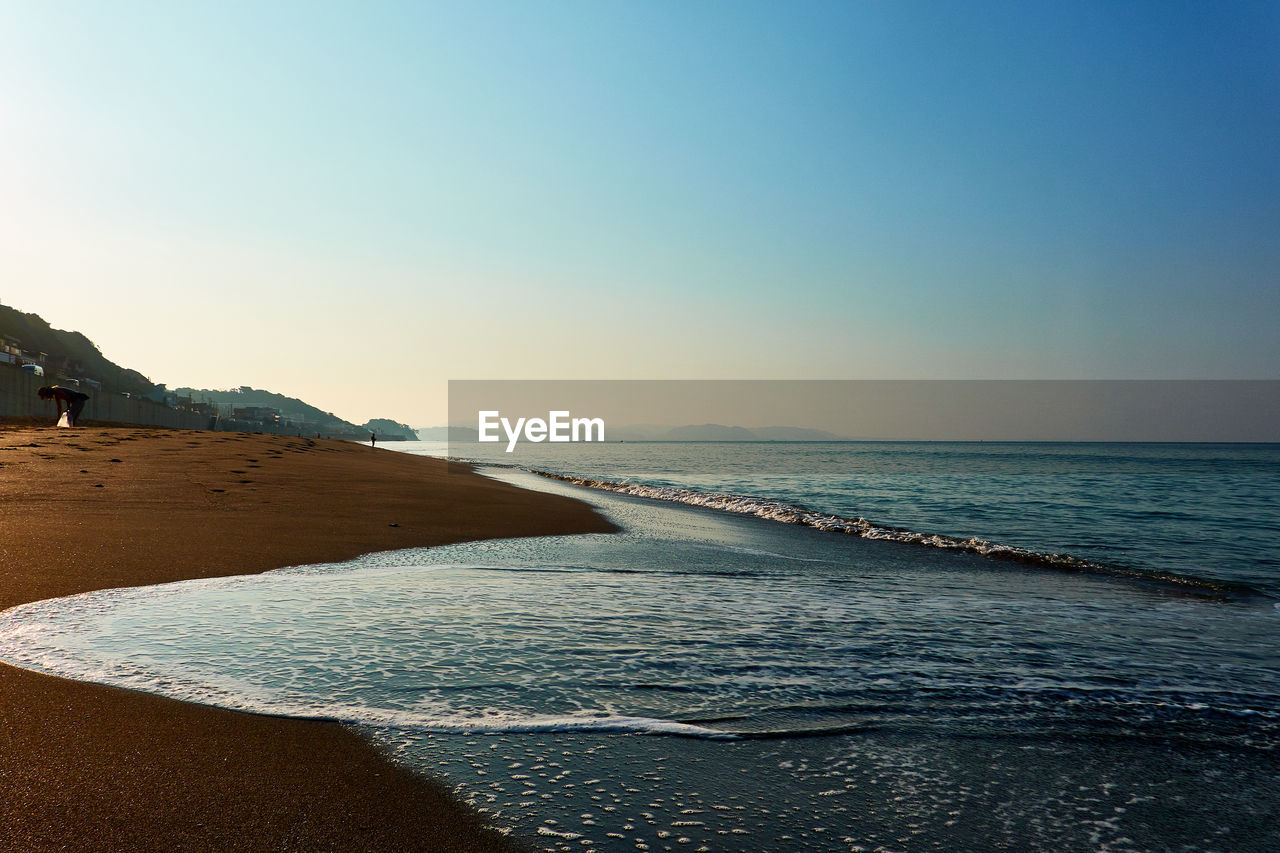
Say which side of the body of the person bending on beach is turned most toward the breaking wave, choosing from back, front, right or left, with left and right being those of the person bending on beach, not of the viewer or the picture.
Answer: left

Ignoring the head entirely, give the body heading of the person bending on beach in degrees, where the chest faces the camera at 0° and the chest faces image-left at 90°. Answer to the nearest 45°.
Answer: approximately 90°
